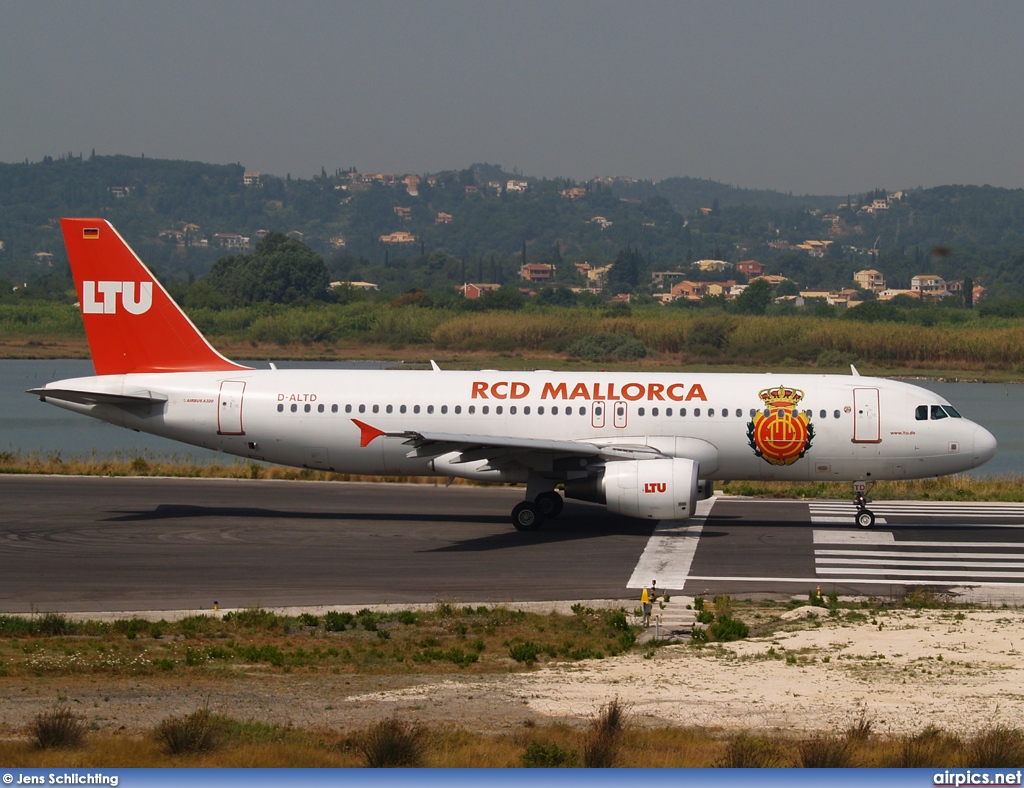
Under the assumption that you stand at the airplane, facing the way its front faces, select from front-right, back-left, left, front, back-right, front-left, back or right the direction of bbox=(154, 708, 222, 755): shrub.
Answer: right

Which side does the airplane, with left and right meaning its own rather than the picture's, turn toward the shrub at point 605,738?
right

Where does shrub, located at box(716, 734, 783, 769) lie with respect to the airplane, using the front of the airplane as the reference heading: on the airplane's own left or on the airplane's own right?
on the airplane's own right

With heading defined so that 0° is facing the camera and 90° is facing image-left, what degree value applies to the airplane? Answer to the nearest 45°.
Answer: approximately 270°

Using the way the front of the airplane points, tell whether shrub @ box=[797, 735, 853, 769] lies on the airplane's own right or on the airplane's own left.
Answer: on the airplane's own right

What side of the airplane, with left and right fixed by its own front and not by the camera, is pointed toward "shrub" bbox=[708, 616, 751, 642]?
right

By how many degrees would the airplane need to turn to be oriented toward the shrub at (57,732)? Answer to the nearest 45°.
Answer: approximately 90° to its right

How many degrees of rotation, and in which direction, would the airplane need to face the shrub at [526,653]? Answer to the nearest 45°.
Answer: approximately 90° to its right

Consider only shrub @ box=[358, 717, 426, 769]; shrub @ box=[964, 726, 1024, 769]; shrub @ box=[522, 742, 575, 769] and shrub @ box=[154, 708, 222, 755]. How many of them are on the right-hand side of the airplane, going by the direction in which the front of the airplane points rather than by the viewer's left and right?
4
